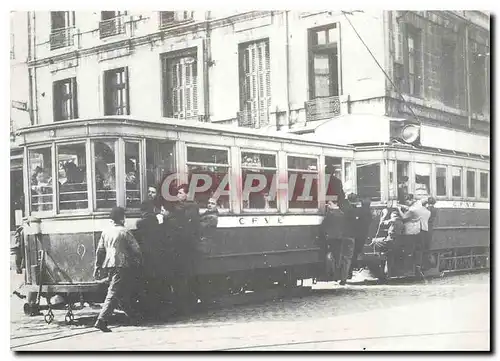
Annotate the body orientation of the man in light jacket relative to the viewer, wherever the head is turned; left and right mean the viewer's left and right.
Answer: facing away from the viewer and to the right of the viewer

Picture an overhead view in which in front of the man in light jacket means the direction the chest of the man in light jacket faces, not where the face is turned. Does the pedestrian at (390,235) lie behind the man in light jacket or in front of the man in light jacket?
in front

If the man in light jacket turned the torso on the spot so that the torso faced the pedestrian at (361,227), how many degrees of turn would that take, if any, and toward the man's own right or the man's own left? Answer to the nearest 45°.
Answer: approximately 45° to the man's own right

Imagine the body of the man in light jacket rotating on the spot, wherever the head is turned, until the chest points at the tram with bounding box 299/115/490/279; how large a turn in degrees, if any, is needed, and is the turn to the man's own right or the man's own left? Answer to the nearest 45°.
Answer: approximately 45° to the man's own right

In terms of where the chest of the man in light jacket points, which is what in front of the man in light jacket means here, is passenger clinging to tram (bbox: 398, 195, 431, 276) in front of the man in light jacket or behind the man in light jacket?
in front
